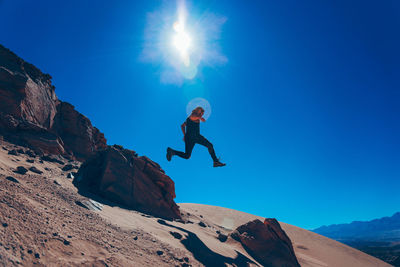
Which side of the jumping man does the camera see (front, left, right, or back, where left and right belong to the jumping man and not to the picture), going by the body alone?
right

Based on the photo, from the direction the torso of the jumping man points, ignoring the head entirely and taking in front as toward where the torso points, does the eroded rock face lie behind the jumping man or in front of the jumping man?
behind

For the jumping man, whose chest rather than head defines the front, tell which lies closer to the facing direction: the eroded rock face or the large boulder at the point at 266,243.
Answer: the large boulder

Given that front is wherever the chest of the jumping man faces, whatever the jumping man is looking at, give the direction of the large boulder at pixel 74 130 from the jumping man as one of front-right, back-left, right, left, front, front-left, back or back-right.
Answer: back-left
